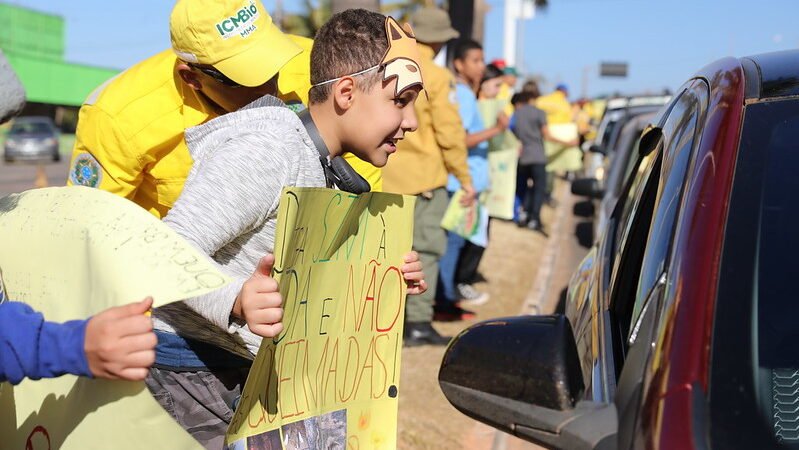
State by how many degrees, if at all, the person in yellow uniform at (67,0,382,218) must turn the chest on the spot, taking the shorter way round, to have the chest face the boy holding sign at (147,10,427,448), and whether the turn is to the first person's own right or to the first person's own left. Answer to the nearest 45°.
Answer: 0° — they already face them

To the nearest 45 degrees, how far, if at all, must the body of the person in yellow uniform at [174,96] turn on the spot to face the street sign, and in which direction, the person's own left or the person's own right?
approximately 90° to the person's own left

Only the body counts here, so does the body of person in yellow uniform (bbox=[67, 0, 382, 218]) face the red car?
yes

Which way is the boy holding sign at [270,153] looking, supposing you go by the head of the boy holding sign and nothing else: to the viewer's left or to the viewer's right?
to the viewer's right

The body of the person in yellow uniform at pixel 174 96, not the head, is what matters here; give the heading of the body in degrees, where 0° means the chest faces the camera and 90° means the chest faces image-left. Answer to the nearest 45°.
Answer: approximately 315°

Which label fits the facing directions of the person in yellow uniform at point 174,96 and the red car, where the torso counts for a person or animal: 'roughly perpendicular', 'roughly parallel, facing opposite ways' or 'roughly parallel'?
roughly perpendicular
